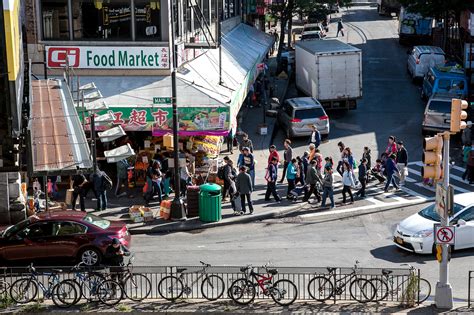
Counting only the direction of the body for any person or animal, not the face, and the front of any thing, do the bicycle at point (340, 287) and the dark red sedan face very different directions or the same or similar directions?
very different directions

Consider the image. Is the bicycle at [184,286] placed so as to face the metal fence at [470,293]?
yes

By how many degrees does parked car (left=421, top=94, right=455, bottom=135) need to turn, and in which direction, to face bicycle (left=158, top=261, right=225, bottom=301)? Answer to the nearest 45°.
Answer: approximately 180°

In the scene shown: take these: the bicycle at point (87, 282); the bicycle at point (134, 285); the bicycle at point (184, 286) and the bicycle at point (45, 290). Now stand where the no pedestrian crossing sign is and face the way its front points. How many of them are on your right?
4

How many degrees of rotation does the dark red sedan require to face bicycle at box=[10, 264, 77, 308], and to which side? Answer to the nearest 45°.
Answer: approximately 90° to its left

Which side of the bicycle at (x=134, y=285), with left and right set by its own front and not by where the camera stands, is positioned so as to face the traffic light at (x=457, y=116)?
front

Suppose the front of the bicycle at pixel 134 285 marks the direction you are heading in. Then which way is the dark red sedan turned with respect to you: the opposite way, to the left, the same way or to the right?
the opposite way

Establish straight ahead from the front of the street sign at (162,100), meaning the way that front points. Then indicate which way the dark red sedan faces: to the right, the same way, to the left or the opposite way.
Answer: to the right

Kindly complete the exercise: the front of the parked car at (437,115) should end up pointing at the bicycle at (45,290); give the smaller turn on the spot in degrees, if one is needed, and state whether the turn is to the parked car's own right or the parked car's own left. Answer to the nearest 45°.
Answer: approximately 180°

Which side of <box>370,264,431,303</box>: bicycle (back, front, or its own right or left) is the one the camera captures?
right

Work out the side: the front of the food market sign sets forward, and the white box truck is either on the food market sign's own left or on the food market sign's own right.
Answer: on the food market sign's own left
